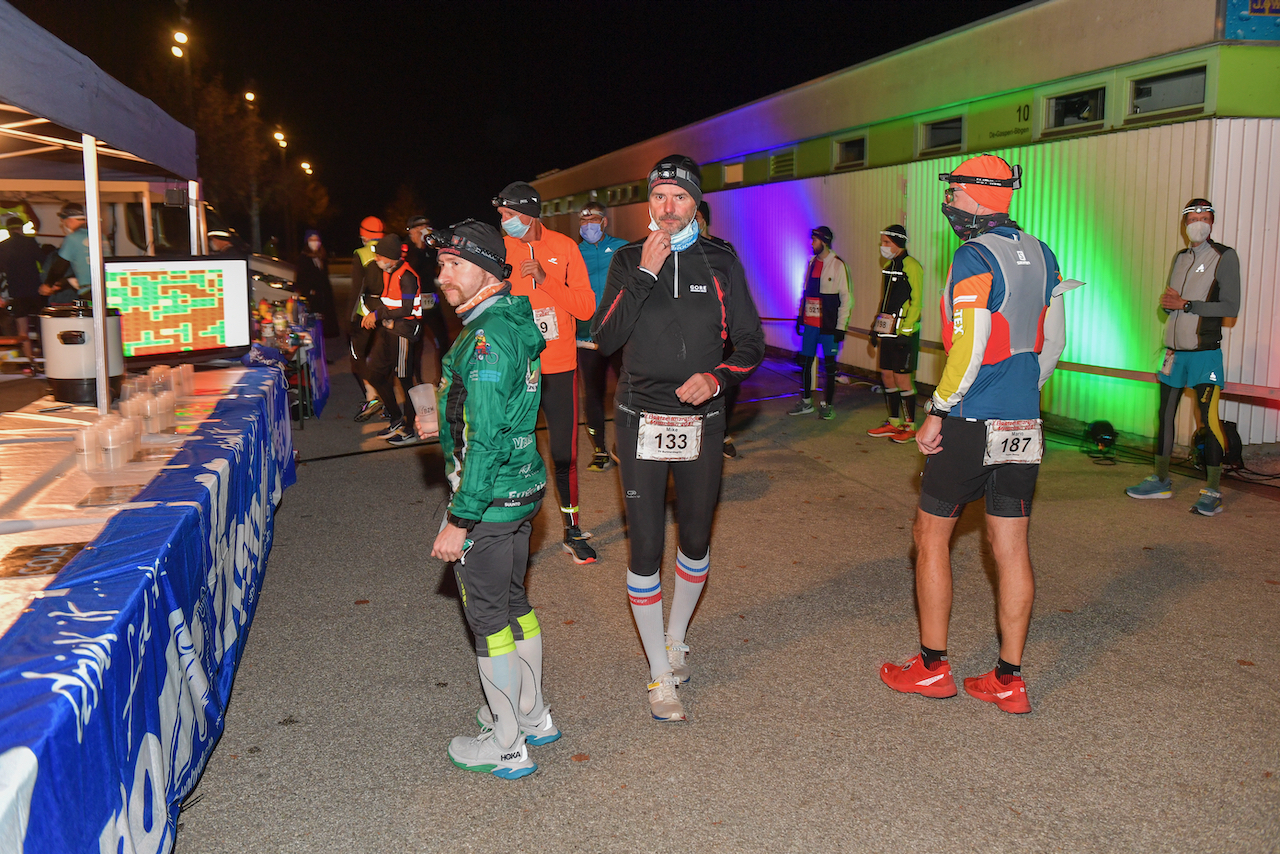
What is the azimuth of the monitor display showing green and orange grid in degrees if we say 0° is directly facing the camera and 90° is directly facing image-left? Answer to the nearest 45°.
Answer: approximately 0°

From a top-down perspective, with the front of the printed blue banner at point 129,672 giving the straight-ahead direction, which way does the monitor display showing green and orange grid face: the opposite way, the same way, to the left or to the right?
to the right

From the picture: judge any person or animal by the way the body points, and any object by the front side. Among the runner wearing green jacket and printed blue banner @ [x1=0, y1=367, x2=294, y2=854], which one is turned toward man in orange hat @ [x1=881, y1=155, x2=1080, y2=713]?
the printed blue banner

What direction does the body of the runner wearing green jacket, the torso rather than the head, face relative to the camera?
to the viewer's left

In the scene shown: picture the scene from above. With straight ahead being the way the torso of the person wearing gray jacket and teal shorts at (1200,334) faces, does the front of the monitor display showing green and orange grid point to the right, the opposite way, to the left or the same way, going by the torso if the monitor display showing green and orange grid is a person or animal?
to the left

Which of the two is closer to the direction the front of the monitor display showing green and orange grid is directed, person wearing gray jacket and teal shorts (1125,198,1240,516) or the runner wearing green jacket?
the runner wearing green jacket

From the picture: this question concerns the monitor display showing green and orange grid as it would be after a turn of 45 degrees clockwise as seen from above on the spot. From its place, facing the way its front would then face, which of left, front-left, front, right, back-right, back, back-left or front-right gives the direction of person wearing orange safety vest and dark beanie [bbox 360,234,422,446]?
back

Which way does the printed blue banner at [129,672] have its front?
to the viewer's right

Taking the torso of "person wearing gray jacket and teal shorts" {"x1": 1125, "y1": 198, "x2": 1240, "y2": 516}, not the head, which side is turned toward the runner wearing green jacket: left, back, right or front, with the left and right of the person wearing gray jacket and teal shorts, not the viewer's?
front

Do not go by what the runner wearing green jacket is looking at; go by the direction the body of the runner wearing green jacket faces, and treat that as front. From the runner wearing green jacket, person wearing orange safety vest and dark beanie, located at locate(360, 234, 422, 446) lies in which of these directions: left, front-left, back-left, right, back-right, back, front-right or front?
right

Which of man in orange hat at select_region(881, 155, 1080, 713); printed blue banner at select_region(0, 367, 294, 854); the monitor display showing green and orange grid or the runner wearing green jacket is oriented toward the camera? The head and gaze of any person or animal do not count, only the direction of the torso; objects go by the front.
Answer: the monitor display showing green and orange grid
